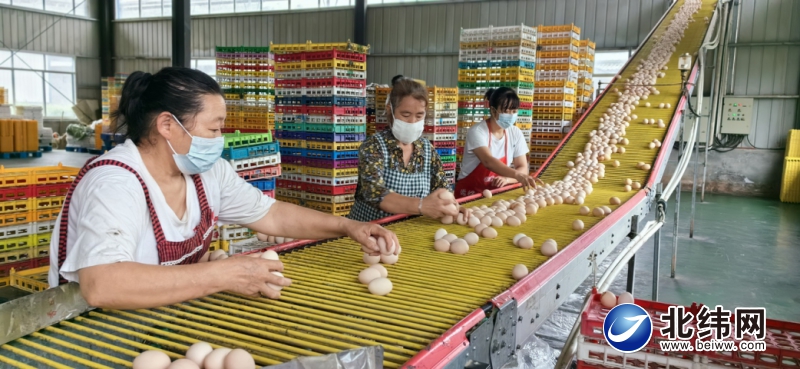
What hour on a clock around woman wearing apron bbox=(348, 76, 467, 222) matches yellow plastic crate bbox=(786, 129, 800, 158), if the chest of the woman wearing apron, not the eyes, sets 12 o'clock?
The yellow plastic crate is roughly at 9 o'clock from the woman wearing apron.

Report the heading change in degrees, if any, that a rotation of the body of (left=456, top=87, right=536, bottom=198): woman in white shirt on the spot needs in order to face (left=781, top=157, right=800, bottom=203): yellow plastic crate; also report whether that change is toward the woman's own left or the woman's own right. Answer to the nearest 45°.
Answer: approximately 90° to the woman's own left

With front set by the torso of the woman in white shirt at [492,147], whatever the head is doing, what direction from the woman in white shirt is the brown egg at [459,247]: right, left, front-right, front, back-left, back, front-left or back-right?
front-right

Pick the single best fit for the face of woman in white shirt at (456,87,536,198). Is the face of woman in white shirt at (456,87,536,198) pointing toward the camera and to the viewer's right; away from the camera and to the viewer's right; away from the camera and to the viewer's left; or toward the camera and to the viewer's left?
toward the camera and to the viewer's right

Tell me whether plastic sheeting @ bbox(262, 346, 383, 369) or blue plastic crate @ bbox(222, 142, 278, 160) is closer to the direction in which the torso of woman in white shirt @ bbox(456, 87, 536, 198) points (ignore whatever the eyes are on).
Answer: the plastic sheeting

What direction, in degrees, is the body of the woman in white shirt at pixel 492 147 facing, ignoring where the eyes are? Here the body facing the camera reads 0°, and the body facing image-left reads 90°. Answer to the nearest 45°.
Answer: approximately 315°

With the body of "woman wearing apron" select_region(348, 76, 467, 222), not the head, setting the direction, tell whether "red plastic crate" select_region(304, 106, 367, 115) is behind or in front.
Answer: behind

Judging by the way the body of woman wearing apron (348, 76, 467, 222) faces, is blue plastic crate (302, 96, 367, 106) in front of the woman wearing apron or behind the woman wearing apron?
behind

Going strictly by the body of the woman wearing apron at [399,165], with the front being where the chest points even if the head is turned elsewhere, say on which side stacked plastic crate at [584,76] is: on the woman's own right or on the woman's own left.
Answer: on the woman's own left
